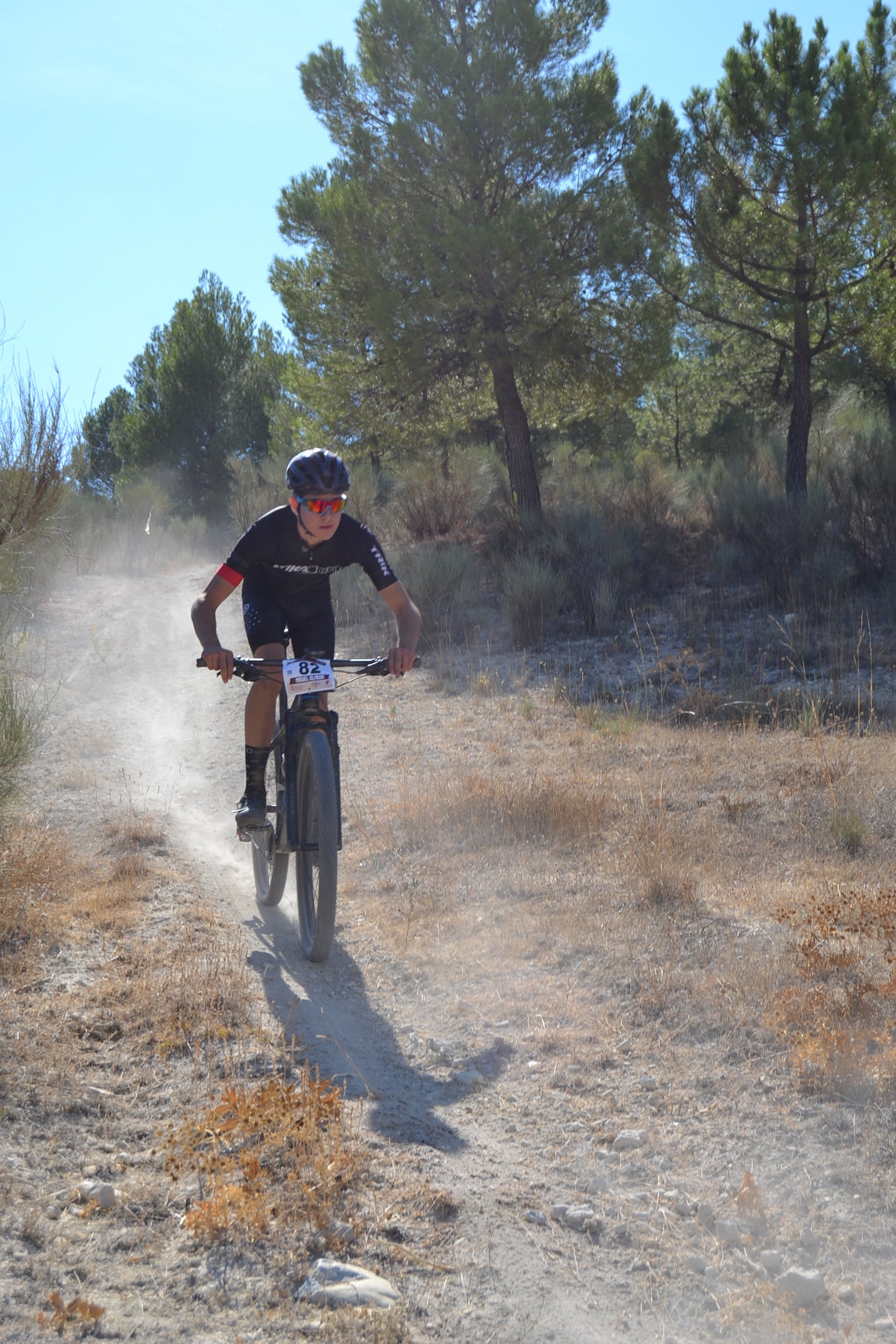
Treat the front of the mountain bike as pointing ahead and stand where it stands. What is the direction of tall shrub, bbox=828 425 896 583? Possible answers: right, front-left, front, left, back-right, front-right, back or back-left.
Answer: back-left

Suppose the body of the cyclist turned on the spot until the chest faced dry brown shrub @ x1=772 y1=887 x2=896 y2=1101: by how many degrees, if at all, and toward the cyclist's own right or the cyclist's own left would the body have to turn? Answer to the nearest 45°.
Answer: approximately 45° to the cyclist's own left

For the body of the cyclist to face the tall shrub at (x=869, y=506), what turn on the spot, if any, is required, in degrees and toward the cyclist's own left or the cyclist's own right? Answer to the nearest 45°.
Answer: approximately 135° to the cyclist's own left

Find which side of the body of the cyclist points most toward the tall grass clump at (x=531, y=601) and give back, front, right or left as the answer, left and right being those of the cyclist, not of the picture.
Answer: back

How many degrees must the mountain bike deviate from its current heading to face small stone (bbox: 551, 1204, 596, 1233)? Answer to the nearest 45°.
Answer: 0° — it already faces it

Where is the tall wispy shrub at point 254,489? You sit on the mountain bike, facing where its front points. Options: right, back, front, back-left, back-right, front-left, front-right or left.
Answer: back

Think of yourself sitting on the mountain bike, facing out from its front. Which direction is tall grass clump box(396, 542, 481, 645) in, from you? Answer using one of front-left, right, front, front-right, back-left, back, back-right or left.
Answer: back

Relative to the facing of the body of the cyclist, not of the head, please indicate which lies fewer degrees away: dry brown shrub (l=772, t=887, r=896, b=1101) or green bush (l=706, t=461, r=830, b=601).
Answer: the dry brown shrub

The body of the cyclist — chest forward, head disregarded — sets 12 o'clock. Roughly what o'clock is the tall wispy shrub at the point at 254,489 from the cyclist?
The tall wispy shrub is roughly at 6 o'clock from the cyclist.

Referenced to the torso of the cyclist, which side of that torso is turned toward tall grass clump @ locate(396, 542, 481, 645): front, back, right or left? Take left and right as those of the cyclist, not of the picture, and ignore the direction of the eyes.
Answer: back
